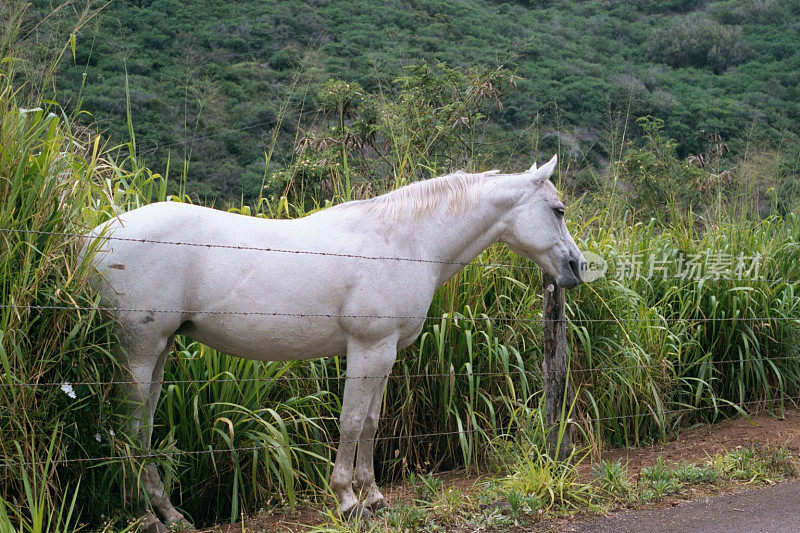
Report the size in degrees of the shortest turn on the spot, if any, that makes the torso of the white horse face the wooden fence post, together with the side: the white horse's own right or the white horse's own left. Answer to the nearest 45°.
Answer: approximately 45° to the white horse's own left

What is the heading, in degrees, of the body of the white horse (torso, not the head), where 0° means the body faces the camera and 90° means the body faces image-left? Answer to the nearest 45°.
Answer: approximately 270°

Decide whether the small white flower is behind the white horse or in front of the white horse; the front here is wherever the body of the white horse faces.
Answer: behind

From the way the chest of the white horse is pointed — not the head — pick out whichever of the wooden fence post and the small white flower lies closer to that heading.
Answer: the wooden fence post
